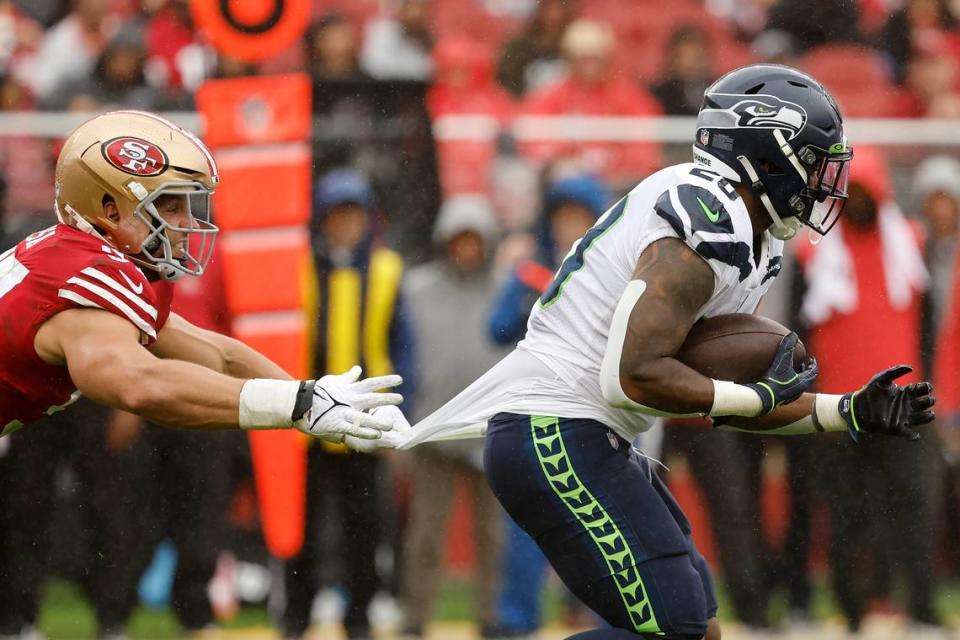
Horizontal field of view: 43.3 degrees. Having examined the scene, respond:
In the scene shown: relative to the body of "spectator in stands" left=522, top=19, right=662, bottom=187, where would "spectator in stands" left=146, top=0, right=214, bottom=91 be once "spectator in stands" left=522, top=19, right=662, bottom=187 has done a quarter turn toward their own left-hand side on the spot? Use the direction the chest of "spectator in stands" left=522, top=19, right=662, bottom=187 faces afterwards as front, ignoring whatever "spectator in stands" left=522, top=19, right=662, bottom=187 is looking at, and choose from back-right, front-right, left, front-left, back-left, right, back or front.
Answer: back

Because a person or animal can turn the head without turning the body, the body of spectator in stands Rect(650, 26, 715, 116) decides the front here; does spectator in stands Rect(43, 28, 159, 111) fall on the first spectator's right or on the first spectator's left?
on the first spectator's right

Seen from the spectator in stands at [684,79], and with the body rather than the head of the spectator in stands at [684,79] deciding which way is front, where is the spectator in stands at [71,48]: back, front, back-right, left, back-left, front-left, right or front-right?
right

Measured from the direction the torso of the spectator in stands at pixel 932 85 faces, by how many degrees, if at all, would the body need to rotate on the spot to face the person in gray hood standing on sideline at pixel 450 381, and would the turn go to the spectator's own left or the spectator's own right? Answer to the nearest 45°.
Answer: approximately 45° to the spectator's own right

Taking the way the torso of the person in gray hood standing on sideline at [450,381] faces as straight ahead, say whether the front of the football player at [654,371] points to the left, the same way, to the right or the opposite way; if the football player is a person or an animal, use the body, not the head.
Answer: to the left

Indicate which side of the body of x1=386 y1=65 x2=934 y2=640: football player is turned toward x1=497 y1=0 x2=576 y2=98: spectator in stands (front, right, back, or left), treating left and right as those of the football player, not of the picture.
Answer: left

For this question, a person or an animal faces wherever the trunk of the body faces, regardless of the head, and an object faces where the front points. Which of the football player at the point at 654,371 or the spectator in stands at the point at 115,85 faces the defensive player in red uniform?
the spectator in stands

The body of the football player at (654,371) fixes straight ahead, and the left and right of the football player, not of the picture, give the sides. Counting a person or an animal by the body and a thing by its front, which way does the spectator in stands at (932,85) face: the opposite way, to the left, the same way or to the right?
to the right

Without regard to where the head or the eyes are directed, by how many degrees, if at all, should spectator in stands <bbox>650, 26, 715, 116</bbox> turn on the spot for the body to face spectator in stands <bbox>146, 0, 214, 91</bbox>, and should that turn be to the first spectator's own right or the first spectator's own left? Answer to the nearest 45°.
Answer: approximately 90° to the first spectator's own right

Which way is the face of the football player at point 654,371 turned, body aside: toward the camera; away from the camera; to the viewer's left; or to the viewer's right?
to the viewer's right

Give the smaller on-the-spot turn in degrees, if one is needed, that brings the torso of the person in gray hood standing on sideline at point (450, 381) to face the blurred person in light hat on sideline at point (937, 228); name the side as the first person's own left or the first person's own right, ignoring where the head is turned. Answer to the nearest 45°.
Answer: approximately 90° to the first person's own left

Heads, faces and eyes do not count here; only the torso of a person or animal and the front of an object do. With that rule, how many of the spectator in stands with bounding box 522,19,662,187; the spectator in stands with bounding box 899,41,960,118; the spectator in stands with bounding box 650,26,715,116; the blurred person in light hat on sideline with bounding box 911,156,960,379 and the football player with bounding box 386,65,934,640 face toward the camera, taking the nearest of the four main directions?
4
